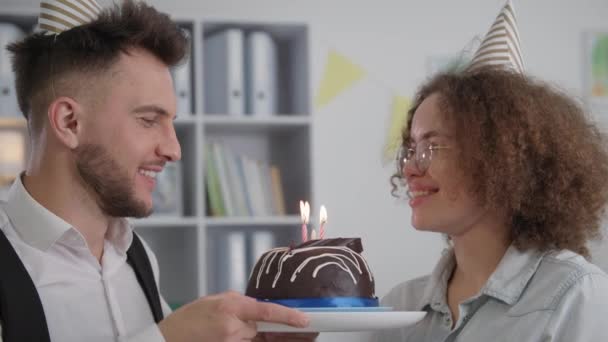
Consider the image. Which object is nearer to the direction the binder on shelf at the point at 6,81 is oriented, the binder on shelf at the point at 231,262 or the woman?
the woman

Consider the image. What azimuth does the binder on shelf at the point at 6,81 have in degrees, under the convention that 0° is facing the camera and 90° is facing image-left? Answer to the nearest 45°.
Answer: approximately 0°

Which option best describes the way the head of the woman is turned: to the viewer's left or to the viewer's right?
to the viewer's left

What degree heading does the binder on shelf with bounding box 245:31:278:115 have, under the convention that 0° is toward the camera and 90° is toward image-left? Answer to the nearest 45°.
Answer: approximately 0°
